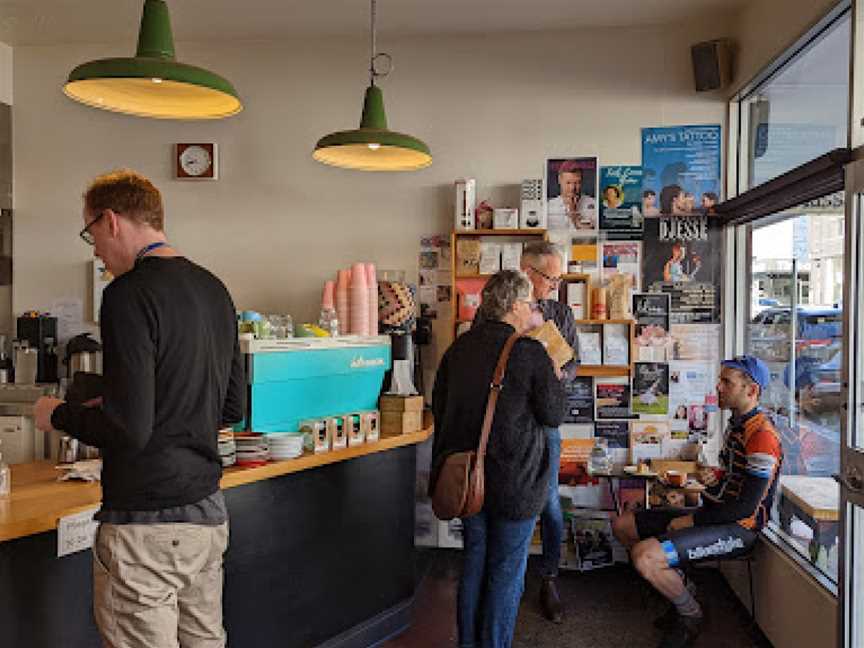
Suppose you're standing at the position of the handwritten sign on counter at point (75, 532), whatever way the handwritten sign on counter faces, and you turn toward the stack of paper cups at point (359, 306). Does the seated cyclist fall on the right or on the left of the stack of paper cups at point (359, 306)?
right

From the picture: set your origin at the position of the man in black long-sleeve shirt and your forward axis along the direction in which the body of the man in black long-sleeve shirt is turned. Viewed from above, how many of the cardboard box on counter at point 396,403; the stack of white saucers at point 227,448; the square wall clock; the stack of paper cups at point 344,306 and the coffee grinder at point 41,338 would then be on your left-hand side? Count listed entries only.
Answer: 0

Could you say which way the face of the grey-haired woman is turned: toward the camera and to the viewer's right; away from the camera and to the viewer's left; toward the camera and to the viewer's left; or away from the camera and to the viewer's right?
away from the camera and to the viewer's right

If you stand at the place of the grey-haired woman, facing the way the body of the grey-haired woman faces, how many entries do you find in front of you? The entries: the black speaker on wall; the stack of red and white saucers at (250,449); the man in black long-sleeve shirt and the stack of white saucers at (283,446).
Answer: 1

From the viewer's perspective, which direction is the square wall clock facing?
toward the camera

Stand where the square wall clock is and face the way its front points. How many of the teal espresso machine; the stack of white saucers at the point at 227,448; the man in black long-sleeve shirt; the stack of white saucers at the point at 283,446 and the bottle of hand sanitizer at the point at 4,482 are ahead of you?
5

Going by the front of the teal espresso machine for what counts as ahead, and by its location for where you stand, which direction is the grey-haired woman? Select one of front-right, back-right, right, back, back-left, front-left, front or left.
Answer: back

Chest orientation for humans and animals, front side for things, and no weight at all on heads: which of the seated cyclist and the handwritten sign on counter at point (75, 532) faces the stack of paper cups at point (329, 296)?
the seated cyclist

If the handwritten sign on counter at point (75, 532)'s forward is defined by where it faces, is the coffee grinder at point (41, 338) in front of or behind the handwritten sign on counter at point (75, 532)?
behind

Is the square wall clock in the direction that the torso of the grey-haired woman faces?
no

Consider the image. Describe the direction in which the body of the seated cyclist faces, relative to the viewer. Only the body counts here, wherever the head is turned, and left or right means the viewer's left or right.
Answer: facing to the left of the viewer

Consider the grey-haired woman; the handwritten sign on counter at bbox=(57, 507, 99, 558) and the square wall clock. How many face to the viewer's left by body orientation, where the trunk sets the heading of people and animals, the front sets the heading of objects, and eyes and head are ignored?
0

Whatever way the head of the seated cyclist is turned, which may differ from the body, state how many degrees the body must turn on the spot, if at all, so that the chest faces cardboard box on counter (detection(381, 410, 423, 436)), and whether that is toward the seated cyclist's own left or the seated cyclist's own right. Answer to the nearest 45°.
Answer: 0° — they already face it

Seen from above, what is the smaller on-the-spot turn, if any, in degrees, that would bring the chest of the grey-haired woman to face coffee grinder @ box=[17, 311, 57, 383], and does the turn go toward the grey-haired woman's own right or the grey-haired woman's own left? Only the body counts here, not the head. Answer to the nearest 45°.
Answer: approximately 90° to the grey-haired woman's own left

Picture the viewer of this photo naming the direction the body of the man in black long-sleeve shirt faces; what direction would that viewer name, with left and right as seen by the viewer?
facing away from the viewer and to the left of the viewer

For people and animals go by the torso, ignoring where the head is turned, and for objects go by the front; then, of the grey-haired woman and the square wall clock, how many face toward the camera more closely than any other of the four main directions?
1

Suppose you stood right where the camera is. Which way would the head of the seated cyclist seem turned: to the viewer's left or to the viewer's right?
to the viewer's left
